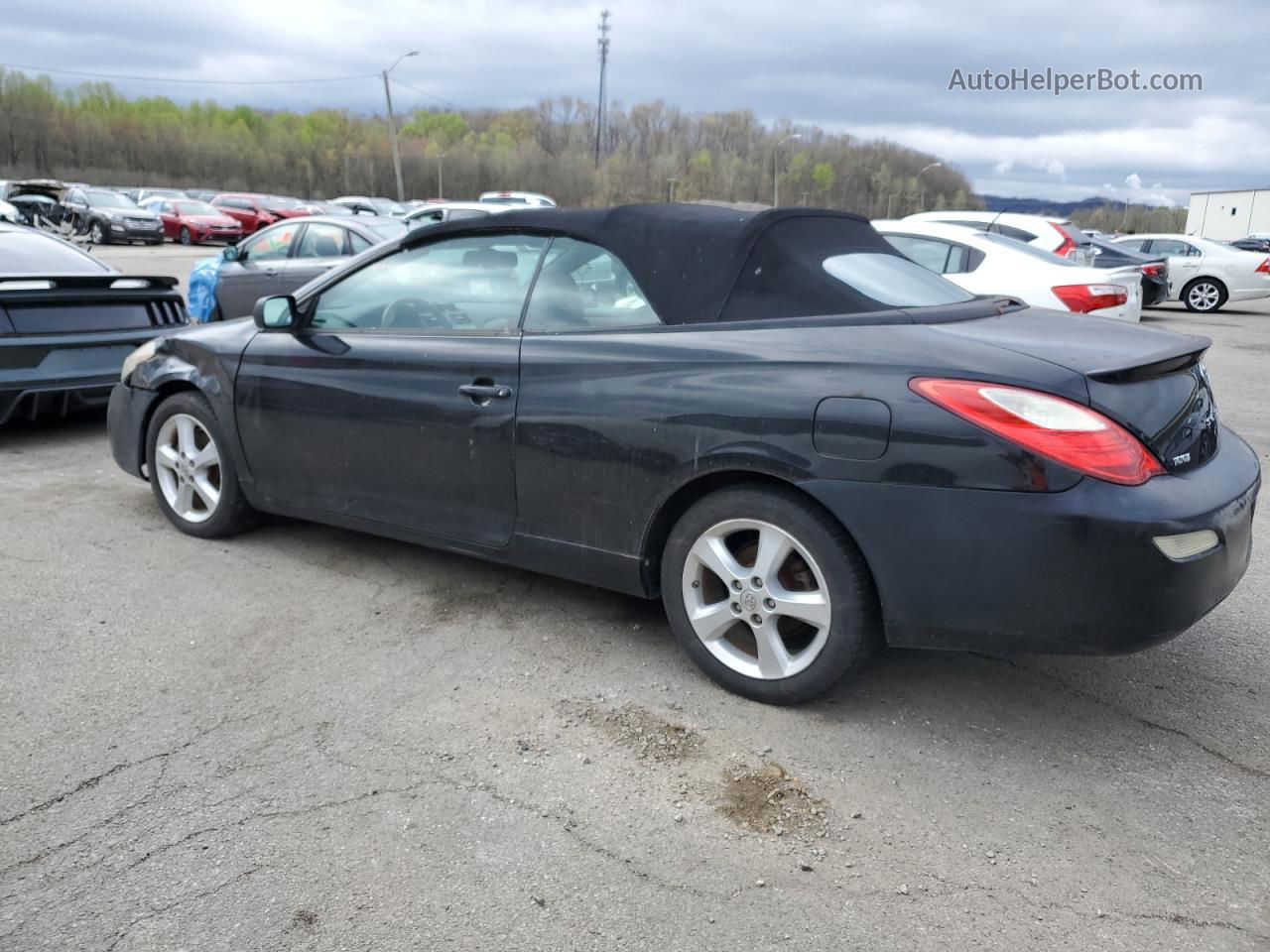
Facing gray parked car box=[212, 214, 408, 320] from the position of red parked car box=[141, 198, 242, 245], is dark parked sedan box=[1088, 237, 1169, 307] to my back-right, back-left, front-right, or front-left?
front-left

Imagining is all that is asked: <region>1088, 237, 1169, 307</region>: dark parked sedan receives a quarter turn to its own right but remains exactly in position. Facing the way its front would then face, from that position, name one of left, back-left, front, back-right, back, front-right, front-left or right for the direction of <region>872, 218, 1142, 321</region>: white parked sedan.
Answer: back-right

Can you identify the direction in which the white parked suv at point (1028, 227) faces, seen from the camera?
facing away from the viewer and to the left of the viewer

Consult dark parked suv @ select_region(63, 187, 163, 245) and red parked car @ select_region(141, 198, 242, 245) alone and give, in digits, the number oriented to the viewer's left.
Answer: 0

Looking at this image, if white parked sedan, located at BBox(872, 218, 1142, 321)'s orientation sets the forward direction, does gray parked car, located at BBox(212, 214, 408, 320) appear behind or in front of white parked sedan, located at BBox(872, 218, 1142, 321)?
in front

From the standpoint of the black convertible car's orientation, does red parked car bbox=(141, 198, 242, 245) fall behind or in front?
in front

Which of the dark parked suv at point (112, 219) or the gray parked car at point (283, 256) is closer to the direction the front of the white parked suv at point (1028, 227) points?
the dark parked suv

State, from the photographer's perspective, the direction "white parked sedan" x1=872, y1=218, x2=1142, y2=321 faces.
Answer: facing away from the viewer and to the left of the viewer

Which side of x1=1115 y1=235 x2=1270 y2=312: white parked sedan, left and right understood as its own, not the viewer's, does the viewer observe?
left

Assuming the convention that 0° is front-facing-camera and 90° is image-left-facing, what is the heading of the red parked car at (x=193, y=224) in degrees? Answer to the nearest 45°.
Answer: approximately 315°

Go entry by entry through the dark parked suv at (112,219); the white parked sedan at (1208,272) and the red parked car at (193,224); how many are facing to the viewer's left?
1

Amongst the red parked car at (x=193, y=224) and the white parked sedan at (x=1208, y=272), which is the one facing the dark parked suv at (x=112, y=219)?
the white parked sedan

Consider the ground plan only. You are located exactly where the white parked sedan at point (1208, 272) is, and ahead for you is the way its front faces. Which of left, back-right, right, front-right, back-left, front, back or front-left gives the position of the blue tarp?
front-left

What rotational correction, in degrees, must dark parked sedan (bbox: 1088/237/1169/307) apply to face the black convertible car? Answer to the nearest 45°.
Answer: approximately 135° to its left

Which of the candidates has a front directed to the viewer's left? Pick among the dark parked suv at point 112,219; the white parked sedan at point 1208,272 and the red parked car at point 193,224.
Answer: the white parked sedan

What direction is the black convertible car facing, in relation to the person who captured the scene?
facing away from the viewer and to the left of the viewer

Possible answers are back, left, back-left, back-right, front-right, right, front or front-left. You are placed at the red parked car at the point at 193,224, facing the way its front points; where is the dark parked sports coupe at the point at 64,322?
front-right

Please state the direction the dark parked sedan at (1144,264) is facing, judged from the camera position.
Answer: facing away from the viewer and to the left of the viewer

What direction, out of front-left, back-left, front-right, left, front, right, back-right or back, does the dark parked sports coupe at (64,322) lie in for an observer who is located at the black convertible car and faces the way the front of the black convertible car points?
front
